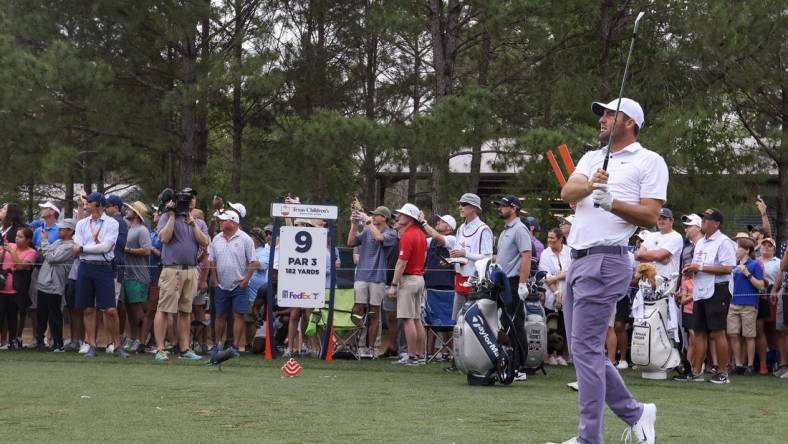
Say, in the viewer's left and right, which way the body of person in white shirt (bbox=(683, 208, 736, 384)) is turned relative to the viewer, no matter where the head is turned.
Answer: facing the viewer and to the left of the viewer

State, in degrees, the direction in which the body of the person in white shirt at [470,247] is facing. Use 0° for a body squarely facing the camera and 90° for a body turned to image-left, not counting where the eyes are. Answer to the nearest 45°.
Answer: approximately 45°

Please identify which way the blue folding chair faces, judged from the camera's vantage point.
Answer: facing the viewer

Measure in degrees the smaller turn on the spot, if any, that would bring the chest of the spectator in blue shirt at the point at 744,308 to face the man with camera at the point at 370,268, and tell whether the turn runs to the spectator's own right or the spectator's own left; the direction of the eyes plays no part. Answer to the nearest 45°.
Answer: approximately 45° to the spectator's own right

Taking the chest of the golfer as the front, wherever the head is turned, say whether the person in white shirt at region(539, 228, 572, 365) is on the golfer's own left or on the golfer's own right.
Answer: on the golfer's own right

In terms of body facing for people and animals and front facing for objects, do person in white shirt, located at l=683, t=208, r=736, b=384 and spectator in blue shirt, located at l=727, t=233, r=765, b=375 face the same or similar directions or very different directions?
same or similar directions

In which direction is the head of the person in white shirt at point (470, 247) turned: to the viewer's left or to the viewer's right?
to the viewer's left

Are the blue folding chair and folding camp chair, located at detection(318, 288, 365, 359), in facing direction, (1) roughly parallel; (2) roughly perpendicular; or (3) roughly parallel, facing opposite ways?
roughly parallel

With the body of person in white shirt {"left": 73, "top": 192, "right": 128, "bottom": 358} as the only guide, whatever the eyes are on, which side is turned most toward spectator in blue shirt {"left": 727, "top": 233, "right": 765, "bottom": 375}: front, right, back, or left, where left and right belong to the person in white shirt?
left

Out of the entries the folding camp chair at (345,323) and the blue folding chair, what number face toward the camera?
2

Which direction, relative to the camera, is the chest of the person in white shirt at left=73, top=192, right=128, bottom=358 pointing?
toward the camera
